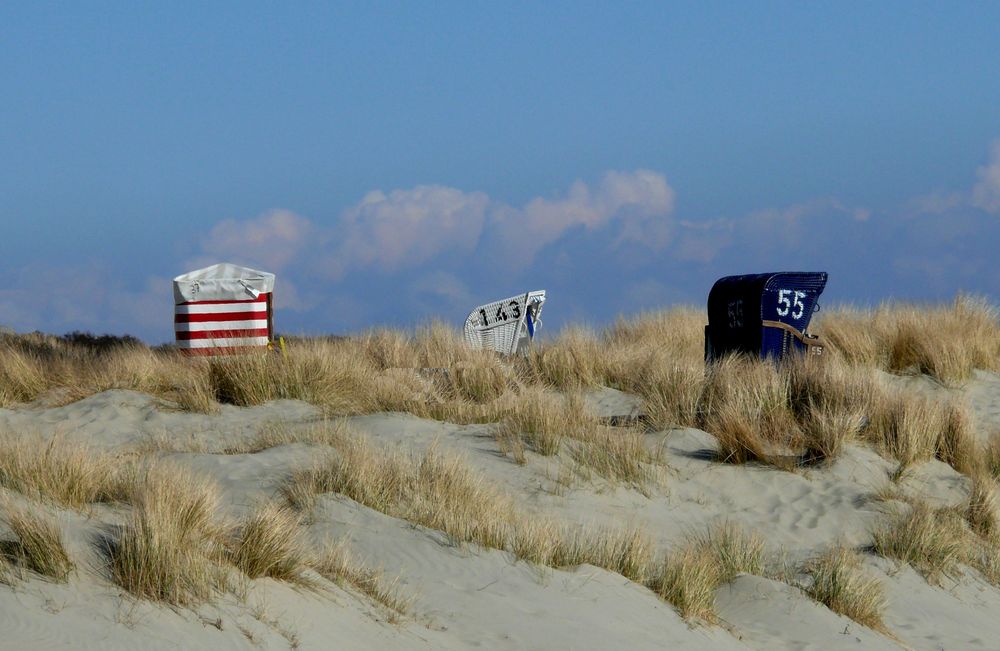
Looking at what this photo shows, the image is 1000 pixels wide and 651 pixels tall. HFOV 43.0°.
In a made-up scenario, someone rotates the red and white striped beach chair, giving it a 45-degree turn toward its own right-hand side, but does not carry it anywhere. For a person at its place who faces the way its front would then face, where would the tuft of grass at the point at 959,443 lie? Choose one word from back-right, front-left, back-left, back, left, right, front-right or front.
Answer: right

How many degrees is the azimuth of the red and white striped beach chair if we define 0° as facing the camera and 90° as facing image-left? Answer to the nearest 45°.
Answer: approximately 180°

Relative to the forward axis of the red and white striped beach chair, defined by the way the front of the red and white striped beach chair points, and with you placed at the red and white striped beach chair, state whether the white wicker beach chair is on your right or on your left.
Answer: on your right

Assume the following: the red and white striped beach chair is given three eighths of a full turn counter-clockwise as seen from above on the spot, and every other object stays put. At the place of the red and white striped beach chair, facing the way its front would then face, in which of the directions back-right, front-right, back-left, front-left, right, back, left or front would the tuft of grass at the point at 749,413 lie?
left

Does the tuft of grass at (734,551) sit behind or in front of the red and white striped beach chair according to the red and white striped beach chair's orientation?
behind

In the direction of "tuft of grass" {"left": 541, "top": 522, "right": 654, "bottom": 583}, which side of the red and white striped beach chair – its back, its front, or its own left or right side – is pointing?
back

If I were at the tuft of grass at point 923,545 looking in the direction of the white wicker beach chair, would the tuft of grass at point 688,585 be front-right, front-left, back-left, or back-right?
back-left

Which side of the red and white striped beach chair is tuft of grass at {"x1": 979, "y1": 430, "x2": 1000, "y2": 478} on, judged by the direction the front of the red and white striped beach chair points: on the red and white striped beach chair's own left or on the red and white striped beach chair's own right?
on the red and white striped beach chair's own right

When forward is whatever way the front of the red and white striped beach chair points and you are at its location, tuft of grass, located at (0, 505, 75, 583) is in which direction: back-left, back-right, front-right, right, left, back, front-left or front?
back

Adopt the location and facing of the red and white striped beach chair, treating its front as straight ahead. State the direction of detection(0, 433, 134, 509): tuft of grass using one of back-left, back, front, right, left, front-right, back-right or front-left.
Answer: back

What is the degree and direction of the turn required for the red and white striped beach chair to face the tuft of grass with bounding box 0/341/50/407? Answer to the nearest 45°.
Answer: approximately 90° to its left

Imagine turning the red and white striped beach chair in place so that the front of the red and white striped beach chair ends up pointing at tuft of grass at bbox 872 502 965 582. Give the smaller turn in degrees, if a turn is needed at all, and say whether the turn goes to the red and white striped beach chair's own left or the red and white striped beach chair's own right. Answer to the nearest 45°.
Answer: approximately 135° to the red and white striped beach chair's own right

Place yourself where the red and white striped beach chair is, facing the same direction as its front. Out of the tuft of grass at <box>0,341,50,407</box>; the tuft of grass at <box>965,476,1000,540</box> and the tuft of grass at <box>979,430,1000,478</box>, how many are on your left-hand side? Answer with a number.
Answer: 1

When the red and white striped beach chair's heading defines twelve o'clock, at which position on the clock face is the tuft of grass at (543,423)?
The tuft of grass is roughly at 5 o'clock from the red and white striped beach chair.

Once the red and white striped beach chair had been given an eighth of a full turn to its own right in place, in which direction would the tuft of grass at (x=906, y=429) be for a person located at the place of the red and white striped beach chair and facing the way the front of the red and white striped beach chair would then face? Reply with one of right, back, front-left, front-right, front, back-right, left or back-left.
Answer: right
